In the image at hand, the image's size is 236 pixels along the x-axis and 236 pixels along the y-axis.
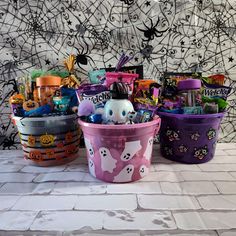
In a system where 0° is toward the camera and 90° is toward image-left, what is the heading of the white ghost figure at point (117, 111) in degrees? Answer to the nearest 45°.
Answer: approximately 0°
